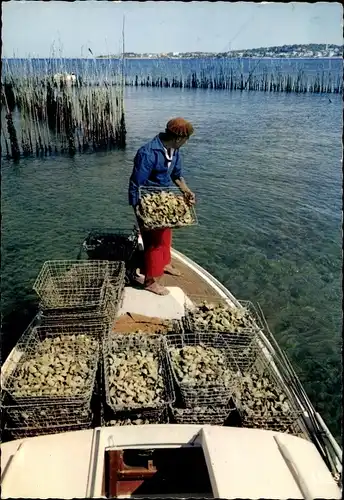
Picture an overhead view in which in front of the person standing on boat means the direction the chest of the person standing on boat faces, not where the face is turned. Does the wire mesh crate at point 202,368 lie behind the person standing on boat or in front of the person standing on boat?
in front

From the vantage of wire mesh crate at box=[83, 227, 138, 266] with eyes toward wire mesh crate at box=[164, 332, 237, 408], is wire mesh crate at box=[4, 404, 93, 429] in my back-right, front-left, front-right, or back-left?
front-right

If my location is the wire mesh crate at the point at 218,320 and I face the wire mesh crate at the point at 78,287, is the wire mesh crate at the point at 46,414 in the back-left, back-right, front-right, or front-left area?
front-left

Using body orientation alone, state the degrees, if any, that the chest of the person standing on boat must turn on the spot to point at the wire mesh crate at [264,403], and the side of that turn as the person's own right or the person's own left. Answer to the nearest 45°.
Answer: approximately 45° to the person's own right

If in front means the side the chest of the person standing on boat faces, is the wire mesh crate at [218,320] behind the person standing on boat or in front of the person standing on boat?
in front

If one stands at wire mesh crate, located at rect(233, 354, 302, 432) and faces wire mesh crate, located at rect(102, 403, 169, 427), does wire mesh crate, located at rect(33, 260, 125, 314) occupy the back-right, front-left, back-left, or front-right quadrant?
front-right

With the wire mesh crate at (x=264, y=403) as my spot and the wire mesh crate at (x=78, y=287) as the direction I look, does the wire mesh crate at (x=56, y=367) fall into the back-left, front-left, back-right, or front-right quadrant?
front-left

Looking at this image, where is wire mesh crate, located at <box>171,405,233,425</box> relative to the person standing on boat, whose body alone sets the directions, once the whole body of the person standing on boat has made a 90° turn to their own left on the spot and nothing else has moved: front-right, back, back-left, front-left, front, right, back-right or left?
back-right

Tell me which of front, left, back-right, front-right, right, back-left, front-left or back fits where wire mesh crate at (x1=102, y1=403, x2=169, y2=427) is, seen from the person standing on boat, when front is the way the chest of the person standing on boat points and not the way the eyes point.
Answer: front-right

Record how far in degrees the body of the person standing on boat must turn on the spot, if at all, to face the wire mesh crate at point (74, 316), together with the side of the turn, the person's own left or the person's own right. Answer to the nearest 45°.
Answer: approximately 90° to the person's own right

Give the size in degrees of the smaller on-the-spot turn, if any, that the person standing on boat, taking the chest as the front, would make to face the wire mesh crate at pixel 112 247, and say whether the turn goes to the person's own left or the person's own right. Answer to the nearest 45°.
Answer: approximately 180°
